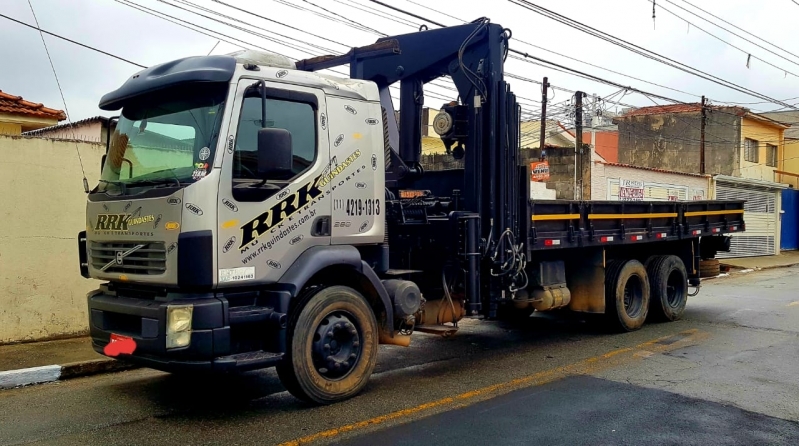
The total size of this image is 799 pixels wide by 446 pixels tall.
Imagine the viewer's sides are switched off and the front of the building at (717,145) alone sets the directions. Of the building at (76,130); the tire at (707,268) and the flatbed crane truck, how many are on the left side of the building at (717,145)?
0

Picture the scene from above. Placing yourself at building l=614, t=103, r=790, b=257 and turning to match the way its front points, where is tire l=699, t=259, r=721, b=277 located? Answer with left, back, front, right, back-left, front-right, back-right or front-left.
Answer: front-right

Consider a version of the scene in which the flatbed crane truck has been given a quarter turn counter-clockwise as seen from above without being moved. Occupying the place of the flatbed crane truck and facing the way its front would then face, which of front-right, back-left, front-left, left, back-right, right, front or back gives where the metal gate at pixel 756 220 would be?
left

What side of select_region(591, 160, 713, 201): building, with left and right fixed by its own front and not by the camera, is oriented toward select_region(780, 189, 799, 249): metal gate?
left

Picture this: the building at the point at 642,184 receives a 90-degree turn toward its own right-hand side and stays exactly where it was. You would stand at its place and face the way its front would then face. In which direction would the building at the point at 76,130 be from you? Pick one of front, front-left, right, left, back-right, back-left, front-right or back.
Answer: front

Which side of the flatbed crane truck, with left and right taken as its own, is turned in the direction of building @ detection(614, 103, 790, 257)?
back

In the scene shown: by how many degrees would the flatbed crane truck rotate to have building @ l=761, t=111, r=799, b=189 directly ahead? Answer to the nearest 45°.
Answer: approximately 180°

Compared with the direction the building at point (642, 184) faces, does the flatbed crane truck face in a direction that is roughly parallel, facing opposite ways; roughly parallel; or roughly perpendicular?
roughly perpendicular

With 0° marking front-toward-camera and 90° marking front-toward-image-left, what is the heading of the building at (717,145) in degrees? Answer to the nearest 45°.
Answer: approximately 315°

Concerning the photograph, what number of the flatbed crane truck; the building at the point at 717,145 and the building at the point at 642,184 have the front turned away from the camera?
0

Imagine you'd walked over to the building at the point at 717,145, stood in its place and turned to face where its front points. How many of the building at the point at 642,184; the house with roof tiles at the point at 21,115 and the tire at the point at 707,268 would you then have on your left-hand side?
0

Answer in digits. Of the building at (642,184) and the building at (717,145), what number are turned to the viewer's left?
0

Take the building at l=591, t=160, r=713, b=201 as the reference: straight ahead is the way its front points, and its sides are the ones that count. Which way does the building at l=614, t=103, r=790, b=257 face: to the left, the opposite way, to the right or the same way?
the same way

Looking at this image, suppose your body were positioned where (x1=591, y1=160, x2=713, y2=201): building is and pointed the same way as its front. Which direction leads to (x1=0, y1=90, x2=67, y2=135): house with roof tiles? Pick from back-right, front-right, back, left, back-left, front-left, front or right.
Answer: right

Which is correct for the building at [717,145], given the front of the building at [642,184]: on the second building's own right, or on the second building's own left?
on the second building's own left

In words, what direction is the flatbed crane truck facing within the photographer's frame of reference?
facing the viewer and to the left of the viewer
